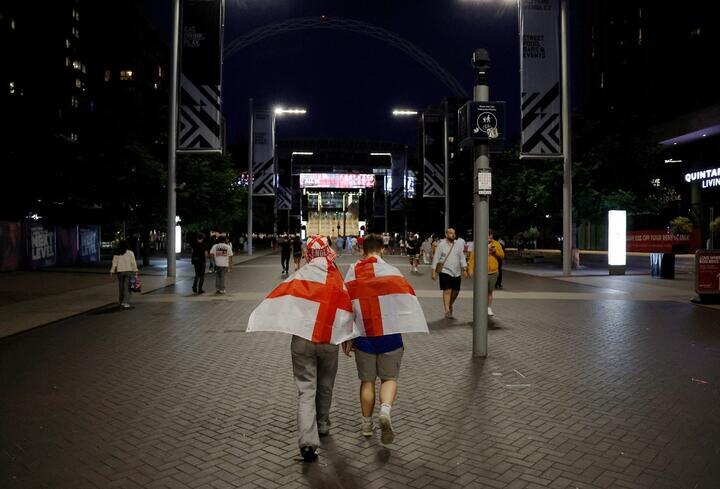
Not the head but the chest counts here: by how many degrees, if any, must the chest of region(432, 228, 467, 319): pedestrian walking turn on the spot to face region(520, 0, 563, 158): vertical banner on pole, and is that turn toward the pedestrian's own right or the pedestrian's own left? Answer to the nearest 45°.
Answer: approximately 180°

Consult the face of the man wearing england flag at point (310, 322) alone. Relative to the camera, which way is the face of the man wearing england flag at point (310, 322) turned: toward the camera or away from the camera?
away from the camera

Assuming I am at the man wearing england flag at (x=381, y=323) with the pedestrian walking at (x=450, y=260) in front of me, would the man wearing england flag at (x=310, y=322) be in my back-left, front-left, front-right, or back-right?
back-left

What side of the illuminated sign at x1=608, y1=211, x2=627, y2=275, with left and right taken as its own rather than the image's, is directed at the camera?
front

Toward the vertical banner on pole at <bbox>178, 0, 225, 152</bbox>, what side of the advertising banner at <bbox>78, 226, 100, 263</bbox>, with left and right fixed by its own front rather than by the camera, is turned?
front

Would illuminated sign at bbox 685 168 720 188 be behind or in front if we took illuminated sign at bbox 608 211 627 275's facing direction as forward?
behind

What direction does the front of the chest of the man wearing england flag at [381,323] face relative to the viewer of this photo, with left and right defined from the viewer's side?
facing away from the viewer

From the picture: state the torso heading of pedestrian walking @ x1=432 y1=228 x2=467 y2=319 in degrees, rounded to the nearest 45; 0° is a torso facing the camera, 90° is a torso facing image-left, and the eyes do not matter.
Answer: approximately 0°

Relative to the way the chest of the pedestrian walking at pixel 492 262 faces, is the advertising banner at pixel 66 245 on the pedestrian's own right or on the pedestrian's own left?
on the pedestrian's own right

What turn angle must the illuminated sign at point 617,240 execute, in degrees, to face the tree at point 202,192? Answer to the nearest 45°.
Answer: approximately 90° to its right

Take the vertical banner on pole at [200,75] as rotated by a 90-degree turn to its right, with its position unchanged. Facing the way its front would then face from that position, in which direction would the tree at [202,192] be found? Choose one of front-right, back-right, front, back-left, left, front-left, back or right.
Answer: right
